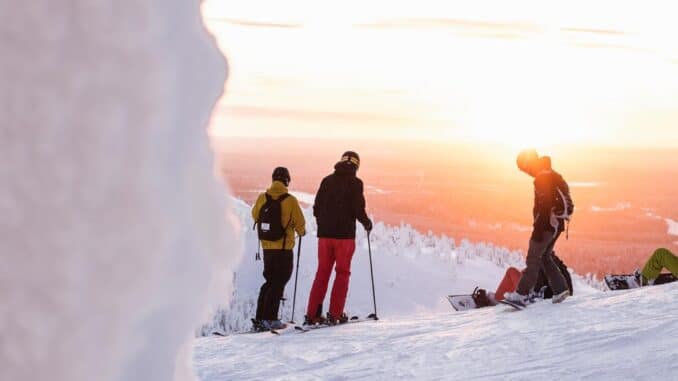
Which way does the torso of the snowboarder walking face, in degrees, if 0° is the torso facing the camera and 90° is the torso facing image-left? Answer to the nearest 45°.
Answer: approximately 90°

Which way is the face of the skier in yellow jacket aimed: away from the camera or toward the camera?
away from the camera

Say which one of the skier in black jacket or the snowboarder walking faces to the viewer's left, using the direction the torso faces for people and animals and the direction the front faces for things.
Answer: the snowboarder walking

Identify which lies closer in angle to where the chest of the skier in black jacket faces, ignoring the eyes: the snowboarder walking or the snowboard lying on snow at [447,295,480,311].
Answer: the snowboard lying on snow

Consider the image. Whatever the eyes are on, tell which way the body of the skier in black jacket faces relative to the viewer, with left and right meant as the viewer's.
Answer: facing away from the viewer and to the right of the viewer

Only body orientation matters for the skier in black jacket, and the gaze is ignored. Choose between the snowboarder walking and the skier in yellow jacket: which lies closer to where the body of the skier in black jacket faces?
the snowboarder walking

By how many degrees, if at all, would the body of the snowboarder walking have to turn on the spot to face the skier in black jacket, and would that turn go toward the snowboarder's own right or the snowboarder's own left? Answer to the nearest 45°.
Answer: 0° — they already face them

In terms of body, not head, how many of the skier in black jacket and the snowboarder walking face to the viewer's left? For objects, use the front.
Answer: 1

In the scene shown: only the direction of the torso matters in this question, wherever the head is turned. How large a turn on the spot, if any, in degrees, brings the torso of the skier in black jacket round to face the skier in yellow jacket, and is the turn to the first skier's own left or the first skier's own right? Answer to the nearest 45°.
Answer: approximately 135° to the first skier's own left

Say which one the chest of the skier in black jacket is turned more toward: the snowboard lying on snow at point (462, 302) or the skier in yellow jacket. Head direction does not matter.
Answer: the snowboard lying on snow

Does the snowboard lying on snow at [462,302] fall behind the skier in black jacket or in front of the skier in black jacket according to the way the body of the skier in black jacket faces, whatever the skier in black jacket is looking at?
in front

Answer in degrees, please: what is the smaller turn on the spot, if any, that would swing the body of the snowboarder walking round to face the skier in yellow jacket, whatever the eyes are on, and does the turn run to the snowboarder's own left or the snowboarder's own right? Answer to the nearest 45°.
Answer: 0° — they already face them
